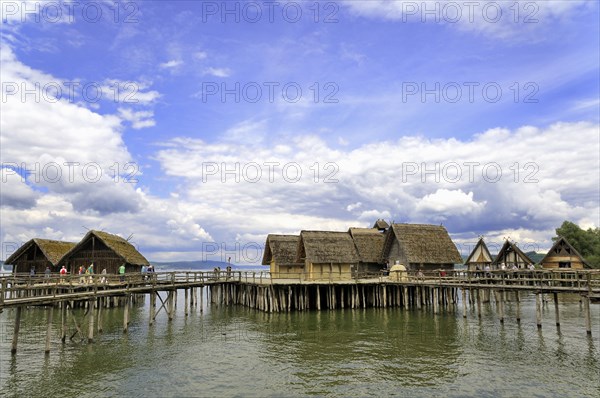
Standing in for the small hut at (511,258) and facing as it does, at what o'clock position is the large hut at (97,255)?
the large hut at (97,255) is roughly at 2 o'clock from the small hut at (511,258).

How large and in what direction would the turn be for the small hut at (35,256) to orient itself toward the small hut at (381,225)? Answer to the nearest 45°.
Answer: approximately 135° to its left

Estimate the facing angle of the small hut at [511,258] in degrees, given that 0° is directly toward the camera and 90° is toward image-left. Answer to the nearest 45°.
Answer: approximately 0°

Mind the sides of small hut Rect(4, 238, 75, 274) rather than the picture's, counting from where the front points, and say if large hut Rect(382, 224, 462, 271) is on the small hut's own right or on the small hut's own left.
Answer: on the small hut's own left

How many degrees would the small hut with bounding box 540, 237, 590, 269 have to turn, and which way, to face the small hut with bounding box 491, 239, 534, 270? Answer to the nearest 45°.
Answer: approximately 45° to its right

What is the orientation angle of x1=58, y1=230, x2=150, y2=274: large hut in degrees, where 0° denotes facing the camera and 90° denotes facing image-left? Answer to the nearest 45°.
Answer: approximately 45°

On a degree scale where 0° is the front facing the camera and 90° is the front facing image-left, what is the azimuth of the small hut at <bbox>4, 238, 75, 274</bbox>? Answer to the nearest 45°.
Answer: approximately 45°

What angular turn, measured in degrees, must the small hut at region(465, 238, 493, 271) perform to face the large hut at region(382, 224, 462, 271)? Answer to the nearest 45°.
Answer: approximately 45° to its right

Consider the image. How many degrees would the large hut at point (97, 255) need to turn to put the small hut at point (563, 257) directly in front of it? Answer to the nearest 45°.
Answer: approximately 135° to its left
